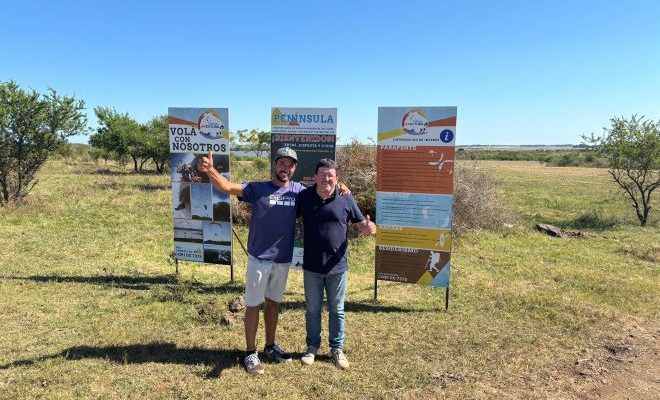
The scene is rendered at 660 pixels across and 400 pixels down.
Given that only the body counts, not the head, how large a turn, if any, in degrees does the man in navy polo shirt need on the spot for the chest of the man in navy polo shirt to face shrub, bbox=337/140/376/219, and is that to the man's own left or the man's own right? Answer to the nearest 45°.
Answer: approximately 180°

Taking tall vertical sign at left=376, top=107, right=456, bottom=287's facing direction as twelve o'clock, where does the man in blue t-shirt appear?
The man in blue t-shirt is roughly at 1 o'clock from the tall vertical sign.

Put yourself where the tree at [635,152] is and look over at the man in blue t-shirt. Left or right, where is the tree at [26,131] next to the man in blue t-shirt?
right

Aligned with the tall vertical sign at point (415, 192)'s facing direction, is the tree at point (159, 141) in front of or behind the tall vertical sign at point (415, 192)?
behind

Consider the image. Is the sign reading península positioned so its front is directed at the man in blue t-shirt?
yes

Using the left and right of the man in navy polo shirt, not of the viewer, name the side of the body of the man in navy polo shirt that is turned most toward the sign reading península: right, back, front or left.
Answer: back

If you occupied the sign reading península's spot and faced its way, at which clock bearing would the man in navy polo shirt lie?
The man in navy polo shirt is roughly at 12 o'clock from the sign reading península.

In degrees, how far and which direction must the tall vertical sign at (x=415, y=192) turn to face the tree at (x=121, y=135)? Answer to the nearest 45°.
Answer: approximately 135° to its right

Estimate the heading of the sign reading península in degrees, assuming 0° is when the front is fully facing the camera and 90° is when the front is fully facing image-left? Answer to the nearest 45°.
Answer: approximately 0°

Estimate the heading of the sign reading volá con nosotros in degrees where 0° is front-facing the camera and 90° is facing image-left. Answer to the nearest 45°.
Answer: approximately 0°

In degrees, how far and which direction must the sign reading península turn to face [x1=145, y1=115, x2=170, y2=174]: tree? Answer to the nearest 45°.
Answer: approximately 180°

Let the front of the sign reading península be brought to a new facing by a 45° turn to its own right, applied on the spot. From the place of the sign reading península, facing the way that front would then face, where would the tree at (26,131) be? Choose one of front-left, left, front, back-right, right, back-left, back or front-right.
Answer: right
